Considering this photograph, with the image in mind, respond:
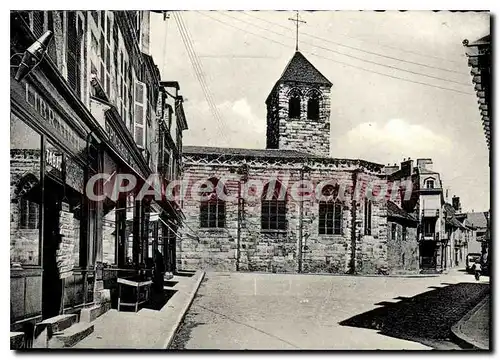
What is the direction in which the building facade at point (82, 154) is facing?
to the viewer's right

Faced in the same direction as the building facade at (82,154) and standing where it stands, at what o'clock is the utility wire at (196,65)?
The utility wire is roughly at 12 o'clock from the building facade.
